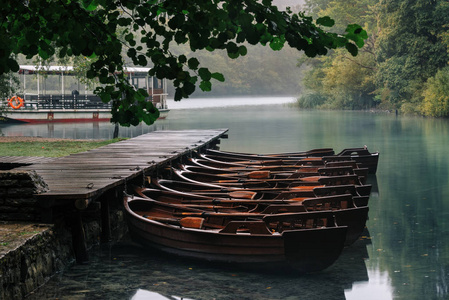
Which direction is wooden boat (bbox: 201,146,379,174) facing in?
to the viewer's left

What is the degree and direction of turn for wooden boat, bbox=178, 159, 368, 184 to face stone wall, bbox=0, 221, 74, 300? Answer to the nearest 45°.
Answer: approximately 45° to its left

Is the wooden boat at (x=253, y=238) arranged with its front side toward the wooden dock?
yes

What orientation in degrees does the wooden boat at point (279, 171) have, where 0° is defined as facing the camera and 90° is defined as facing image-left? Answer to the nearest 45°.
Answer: approximately 90°

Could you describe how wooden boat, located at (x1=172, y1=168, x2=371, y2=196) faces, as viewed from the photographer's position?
facing to the left of the viewer

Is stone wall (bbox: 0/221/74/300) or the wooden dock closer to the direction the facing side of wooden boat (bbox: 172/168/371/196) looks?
the wooden dock

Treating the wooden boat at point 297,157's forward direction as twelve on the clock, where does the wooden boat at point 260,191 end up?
the wooden boat at point 260,191 is roughly at 9 o'clock from the wooden boat at point 297,157.

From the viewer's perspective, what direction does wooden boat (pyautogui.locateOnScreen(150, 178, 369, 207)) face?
to the viewer's left

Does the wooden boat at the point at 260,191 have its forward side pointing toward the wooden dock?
yes

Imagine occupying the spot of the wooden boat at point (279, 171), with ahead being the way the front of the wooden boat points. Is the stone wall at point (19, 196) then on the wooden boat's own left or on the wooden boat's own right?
on the wooden boat's own left

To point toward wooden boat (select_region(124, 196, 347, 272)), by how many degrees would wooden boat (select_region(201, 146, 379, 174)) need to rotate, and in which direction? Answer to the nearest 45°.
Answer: approximately 90° to its left

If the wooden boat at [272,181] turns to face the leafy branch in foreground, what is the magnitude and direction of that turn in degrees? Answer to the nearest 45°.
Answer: approximately 90° to its left

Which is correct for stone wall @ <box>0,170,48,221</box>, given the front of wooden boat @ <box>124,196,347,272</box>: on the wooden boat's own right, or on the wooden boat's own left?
on the wooden boat's own left
